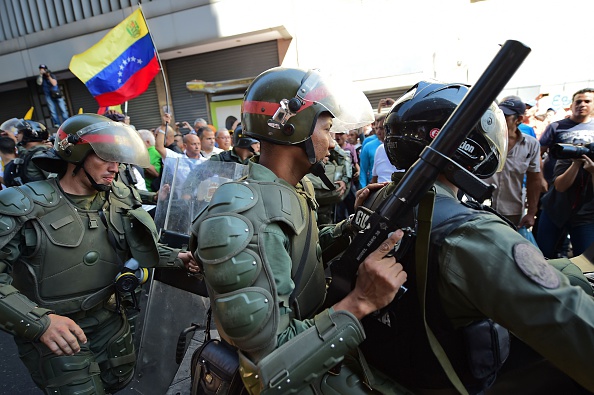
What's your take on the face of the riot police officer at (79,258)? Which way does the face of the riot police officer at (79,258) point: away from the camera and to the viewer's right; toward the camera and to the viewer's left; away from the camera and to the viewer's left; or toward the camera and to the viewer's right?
toward the camera and to the viewer's right

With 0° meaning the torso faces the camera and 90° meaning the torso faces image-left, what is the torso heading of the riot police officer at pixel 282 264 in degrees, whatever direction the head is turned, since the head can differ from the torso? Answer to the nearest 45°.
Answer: approximately 270°

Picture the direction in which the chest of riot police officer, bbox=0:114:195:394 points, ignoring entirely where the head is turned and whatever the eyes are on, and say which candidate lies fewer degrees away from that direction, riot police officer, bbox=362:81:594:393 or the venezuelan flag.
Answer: the riot police officer

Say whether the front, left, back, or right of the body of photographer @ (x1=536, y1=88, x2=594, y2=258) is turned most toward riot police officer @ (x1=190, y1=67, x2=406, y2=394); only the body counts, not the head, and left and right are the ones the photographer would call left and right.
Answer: front

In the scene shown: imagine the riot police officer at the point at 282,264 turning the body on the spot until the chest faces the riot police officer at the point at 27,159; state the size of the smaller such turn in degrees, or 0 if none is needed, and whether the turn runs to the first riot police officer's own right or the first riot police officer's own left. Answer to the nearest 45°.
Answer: approximately 135° to the first riot police officer's own left

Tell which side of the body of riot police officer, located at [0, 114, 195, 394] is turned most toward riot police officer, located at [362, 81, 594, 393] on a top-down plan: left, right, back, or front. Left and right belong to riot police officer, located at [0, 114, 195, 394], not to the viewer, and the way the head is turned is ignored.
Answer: front

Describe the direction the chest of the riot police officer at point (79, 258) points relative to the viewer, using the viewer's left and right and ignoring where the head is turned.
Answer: facing the viewer and to the right of the viewer
